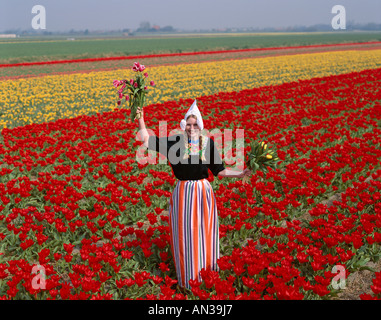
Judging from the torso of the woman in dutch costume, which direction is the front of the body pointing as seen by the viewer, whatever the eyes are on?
toward the camera

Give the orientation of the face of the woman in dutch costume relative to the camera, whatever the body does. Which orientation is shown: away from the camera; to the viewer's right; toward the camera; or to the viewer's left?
toward the camera
